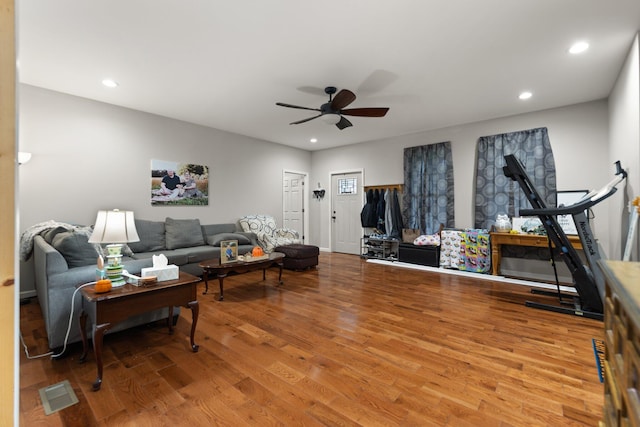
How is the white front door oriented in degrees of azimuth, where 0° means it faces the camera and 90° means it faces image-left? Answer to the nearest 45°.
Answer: approximately 45°

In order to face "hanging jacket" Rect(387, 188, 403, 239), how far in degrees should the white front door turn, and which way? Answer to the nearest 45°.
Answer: approximately 90° to its left

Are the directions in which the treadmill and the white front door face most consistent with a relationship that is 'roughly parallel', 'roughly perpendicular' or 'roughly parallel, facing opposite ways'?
roughly perpendicular

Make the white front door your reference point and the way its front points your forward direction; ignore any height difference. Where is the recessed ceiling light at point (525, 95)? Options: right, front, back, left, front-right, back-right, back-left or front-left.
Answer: left

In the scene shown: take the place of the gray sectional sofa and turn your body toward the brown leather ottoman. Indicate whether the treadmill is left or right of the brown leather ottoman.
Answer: right

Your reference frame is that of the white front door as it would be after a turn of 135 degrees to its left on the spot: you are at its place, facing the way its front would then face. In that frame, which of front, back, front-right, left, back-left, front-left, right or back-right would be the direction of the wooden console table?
front-right

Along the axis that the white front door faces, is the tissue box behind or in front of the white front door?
in front

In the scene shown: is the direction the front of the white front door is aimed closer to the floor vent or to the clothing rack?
the floor vent

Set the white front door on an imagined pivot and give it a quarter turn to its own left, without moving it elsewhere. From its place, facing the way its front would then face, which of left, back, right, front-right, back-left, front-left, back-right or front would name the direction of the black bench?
front
